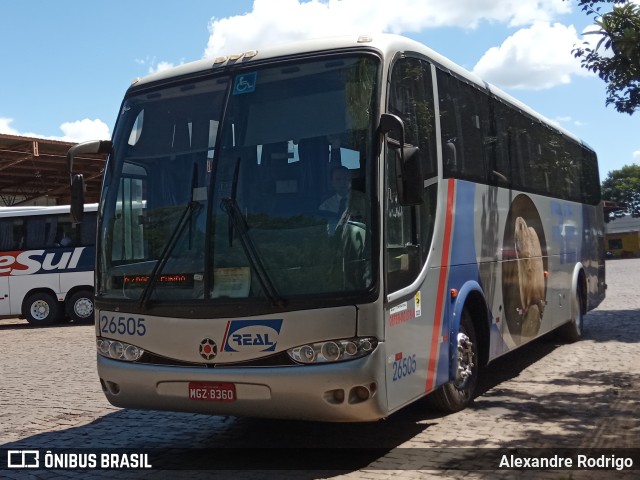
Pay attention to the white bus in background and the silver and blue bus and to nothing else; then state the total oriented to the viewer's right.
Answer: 0

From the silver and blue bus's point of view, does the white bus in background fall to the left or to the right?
on its right

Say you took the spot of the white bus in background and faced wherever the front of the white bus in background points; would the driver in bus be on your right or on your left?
on your left

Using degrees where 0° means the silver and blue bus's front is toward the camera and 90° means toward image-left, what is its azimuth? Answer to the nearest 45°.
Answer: approximately 45°

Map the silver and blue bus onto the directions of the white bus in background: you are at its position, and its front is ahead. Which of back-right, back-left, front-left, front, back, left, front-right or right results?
left

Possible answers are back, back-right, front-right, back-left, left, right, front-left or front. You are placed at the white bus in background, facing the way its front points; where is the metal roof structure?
right

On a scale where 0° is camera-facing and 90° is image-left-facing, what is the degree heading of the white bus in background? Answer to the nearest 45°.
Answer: approximately 90°

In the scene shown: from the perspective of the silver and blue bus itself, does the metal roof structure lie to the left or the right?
on its right
